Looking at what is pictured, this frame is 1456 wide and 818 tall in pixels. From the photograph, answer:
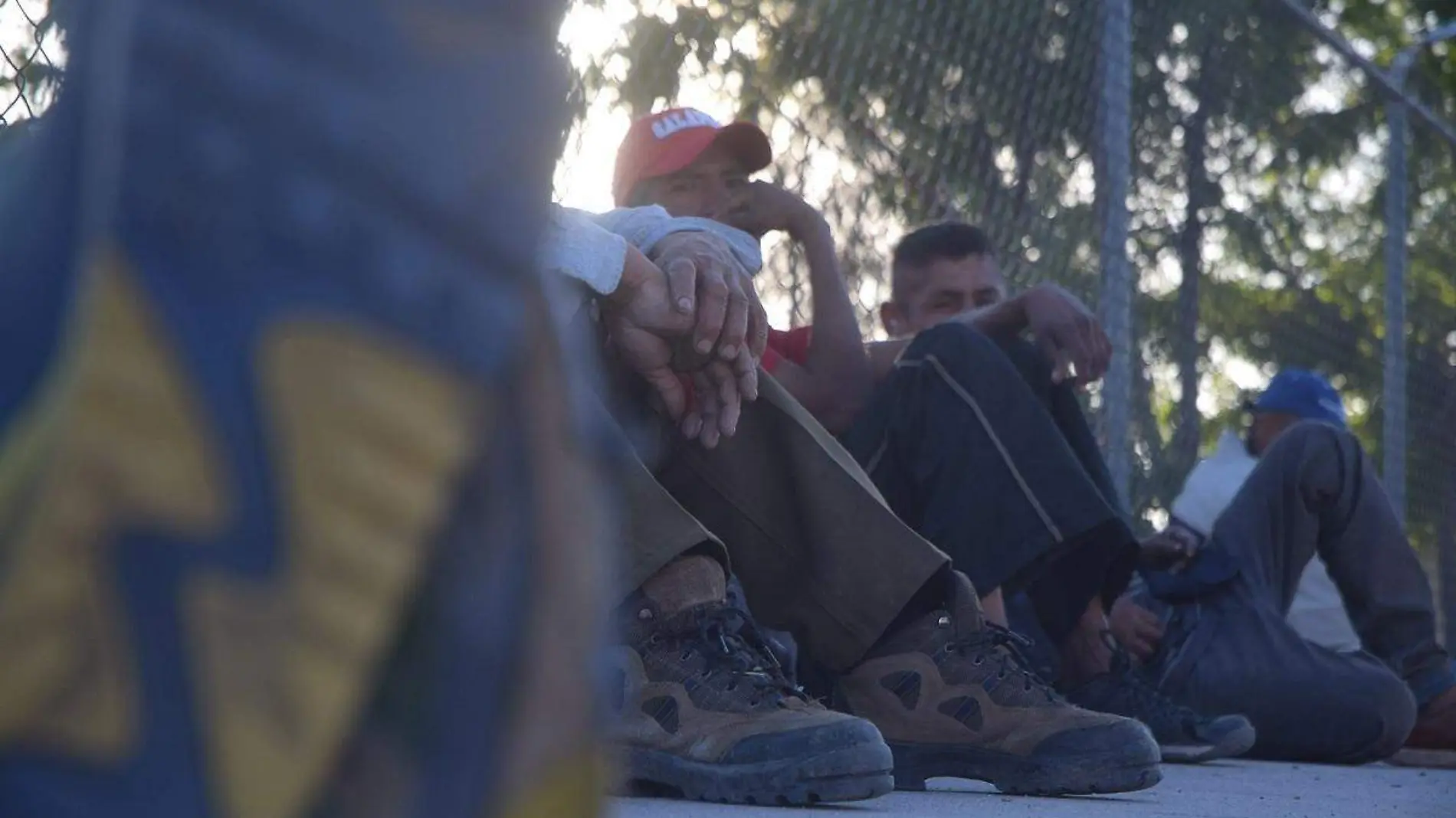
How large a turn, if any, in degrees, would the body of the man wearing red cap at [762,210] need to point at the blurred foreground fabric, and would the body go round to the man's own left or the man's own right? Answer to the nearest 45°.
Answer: approximately 45° to the man's own right

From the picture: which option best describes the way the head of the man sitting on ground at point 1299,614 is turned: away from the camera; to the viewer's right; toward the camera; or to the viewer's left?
to the viewer's left

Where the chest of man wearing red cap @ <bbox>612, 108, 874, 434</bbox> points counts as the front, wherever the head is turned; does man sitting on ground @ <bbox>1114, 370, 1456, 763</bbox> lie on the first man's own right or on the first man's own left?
on the first man's own left

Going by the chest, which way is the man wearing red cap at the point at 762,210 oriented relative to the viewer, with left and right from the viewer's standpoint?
facing the viewer and to the right of the viewer
